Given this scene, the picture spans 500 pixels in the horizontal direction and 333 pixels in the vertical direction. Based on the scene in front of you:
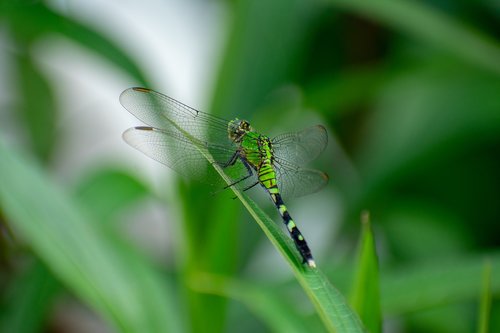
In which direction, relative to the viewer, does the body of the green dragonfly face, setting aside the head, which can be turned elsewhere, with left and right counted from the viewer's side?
facing away from the viewer and to the left of the viewer

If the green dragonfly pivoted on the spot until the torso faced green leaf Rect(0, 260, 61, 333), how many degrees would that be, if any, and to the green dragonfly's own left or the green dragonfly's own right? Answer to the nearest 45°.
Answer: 0° — it already faces it

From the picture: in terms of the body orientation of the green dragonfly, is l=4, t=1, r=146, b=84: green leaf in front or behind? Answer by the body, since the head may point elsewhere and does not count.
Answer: in front

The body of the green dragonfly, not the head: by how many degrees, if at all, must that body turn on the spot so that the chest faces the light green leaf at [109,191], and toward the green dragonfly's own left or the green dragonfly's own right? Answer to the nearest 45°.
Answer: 0° — it already faces it
